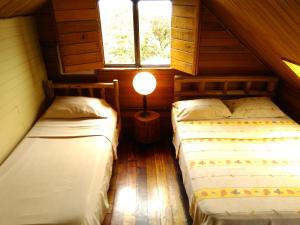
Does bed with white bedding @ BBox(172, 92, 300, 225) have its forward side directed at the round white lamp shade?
no

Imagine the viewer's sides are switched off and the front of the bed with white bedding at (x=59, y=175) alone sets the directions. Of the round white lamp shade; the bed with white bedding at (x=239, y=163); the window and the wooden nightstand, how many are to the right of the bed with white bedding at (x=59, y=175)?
0

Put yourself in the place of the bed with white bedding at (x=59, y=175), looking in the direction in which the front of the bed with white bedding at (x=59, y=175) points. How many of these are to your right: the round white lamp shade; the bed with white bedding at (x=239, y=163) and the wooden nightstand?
0

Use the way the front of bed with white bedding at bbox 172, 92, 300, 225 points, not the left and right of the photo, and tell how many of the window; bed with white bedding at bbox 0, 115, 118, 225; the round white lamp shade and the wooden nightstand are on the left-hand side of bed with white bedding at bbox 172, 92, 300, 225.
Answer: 0

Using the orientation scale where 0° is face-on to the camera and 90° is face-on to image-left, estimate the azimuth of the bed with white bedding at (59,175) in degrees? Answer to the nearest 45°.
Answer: approximately 0°

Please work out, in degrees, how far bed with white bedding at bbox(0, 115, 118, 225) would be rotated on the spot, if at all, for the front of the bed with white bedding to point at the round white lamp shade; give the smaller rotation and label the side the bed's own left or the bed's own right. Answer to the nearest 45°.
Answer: approximately 135° to the bed's own left

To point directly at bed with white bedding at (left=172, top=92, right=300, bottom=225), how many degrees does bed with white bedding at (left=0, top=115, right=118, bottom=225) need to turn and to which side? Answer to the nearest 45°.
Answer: approximately 90° to its left

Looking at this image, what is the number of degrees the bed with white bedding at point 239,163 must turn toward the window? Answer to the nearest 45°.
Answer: approximately 135° to its right

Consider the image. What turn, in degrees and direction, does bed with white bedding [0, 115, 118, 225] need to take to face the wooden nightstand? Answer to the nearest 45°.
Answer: approximately 135° to its left

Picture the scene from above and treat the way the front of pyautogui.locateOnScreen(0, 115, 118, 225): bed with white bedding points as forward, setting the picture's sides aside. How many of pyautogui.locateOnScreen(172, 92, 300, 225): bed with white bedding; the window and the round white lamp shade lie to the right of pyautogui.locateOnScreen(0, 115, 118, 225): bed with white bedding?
0

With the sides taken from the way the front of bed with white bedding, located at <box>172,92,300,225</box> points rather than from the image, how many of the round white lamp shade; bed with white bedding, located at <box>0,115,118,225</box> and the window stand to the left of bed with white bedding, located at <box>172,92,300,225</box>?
0

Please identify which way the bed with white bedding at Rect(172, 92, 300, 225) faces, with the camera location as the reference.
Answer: facing the viewer

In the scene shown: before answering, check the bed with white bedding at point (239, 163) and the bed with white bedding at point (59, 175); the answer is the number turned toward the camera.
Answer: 2

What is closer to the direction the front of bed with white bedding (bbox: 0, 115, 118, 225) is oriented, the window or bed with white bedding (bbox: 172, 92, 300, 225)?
the bed with white bedding

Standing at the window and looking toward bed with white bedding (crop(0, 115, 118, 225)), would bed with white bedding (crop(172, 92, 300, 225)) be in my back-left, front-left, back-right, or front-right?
front-left

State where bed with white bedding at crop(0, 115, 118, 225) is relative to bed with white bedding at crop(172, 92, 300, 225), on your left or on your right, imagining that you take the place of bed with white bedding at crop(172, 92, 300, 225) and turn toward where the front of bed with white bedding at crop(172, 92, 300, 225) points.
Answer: on your right
